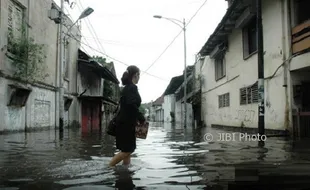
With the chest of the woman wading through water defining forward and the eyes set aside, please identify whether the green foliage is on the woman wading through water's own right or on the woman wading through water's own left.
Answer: on the woman wading through water's own left

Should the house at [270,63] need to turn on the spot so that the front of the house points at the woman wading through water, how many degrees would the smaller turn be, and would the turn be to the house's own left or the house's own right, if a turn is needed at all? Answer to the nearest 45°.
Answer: approximately 45° to the house's own left

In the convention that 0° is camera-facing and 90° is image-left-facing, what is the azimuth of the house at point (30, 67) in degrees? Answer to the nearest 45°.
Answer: approximately 315°

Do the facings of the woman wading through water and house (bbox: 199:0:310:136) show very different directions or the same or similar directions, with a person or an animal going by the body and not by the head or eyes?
very different directions

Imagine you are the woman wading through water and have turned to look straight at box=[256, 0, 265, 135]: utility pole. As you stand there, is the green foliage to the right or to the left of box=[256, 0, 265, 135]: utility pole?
left

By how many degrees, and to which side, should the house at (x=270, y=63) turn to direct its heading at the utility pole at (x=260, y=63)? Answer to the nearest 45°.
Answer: approximately 45° to its left
